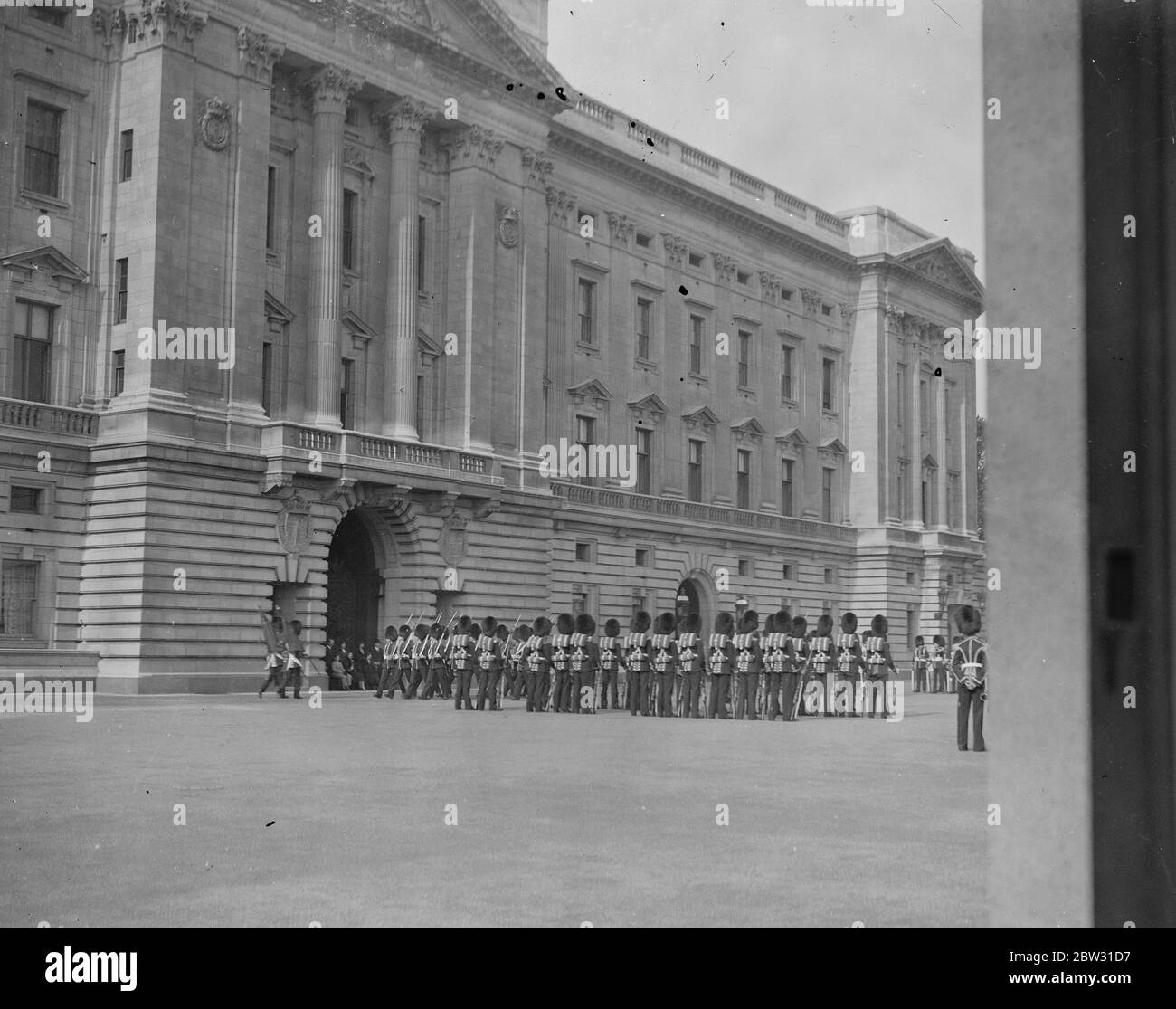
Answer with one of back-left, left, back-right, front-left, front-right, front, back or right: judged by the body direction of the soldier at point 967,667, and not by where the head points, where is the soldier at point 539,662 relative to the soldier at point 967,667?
front-left

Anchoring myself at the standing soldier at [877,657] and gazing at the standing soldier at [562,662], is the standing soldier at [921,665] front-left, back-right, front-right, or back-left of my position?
back-right

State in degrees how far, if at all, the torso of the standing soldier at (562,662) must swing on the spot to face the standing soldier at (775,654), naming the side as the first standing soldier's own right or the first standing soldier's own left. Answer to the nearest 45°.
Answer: approximately 135° to the first standing soldier's own right

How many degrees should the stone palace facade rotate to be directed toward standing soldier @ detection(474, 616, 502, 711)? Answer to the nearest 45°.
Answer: approximately 45° to its right
